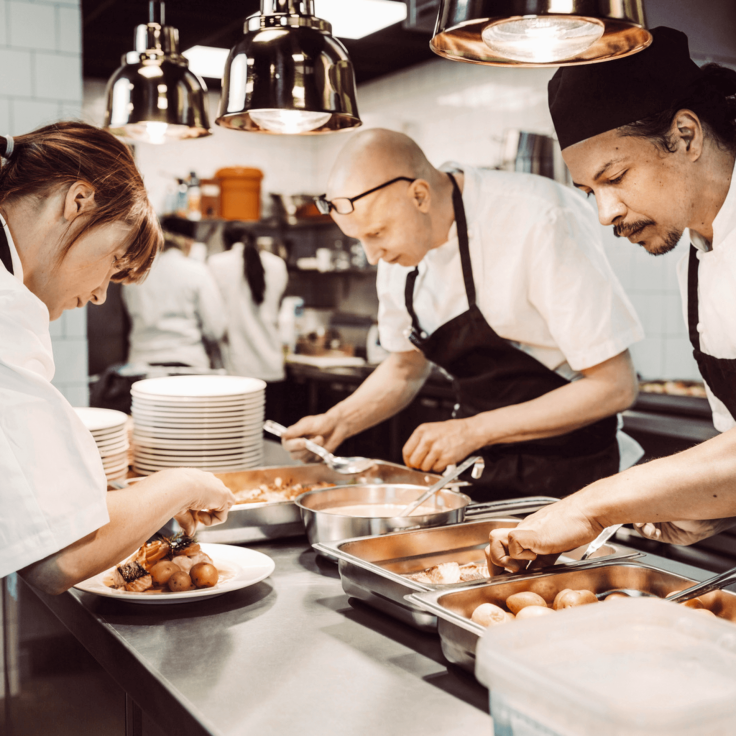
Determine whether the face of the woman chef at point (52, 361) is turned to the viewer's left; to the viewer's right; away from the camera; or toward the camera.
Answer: to the viewer's right

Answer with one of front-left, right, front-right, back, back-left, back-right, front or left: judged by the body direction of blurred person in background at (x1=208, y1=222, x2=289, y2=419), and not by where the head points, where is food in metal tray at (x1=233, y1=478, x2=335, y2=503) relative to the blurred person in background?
back

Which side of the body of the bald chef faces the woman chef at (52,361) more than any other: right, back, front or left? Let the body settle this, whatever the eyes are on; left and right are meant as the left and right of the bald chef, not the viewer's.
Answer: front

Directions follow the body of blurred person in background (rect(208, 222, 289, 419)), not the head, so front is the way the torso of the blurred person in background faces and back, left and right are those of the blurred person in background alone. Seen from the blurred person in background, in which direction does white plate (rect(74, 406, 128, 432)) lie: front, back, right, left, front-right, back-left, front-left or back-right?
back

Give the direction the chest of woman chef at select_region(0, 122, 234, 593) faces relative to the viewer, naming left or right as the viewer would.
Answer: facing to the right of the viewer

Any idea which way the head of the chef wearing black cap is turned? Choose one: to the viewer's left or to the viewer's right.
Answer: to the viewer's left

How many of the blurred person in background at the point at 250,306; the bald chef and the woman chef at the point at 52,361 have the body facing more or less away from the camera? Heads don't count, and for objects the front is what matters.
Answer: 1

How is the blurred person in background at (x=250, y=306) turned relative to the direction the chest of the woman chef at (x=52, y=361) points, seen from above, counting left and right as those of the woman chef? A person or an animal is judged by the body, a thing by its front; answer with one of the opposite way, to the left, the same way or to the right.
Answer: to the left

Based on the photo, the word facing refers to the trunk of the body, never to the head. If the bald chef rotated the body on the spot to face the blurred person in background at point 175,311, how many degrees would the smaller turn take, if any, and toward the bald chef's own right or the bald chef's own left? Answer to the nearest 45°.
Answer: approximately 90° to the bald chef's own right

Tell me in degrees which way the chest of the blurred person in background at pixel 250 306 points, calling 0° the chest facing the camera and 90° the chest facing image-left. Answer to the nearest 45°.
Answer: approximately 180°

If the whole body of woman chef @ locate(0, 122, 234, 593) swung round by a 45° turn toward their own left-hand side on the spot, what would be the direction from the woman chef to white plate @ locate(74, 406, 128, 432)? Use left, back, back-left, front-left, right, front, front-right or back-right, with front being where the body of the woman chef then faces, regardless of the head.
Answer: front-left

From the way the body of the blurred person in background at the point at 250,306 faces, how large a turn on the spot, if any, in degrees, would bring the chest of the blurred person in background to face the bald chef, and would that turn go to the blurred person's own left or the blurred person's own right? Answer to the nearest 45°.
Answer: approximately 180°
